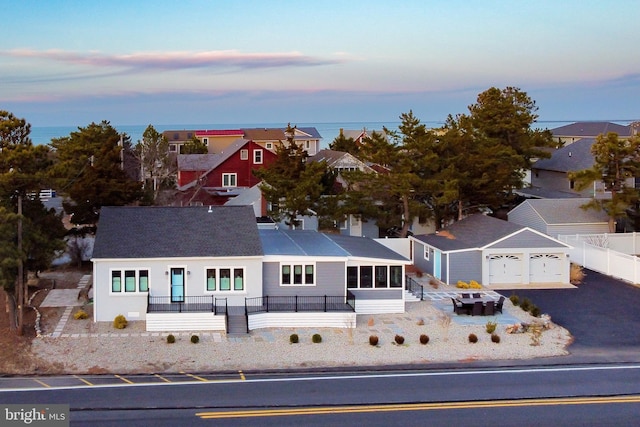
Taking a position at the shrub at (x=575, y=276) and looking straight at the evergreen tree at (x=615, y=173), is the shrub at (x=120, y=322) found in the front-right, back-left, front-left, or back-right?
back-left

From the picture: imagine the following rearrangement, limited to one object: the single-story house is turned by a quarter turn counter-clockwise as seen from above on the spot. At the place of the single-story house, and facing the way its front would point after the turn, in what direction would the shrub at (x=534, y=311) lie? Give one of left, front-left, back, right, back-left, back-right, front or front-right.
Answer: front

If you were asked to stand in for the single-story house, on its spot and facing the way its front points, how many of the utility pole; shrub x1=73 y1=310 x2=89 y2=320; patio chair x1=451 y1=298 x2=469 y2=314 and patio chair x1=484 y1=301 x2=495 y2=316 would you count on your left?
2

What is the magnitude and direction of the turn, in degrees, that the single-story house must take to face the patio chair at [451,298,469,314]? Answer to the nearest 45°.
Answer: approximately 90° to its left

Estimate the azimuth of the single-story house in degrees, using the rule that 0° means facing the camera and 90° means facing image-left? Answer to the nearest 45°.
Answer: approximately 0°

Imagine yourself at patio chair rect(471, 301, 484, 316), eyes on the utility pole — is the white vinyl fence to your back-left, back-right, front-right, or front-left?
back-right

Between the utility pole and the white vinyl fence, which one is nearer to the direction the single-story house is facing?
the utility pole

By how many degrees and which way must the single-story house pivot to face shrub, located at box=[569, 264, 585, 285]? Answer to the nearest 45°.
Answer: approximately 90° to its left

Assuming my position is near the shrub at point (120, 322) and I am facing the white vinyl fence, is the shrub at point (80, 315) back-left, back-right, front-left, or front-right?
back-left

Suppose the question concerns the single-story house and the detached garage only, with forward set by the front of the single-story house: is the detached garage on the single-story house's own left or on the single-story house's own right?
on the single-story house's own left

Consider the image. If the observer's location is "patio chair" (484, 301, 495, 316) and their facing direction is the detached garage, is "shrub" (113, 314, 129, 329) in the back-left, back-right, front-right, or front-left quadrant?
back-left

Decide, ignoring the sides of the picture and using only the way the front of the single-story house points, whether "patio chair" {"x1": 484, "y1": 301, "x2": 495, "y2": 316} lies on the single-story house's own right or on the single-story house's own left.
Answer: on the single-story house's own left

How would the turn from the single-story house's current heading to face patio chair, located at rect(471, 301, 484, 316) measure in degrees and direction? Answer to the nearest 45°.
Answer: approximately 90° to its left

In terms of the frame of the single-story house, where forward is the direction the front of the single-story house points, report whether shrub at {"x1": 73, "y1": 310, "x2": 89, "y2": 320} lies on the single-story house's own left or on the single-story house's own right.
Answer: on the single-story house's own right

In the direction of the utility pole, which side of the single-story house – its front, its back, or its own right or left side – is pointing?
right
